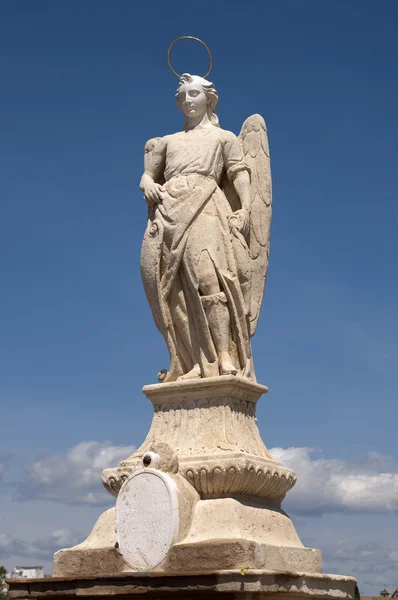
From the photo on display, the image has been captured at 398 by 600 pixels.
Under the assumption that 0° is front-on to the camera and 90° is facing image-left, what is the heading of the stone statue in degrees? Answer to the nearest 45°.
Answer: approximately 45°
